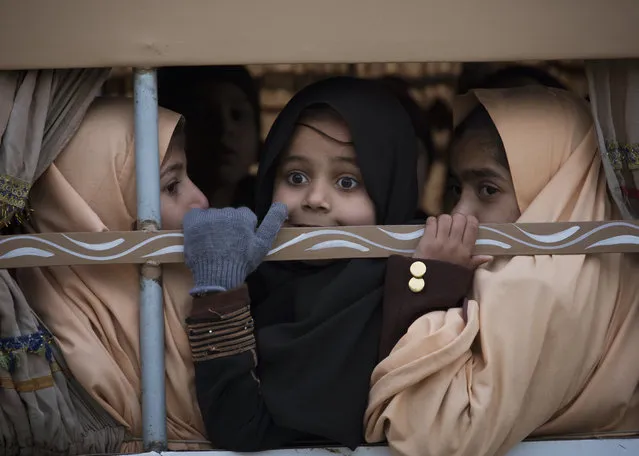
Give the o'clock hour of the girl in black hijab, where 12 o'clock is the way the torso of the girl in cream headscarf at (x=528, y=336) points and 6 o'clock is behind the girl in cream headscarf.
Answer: The girl in black hijab is roughly at 1 o'clock from the girl in cream headscarf.

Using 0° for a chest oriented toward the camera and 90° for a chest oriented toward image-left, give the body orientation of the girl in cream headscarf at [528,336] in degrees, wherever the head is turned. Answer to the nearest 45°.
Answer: approximately 45°
